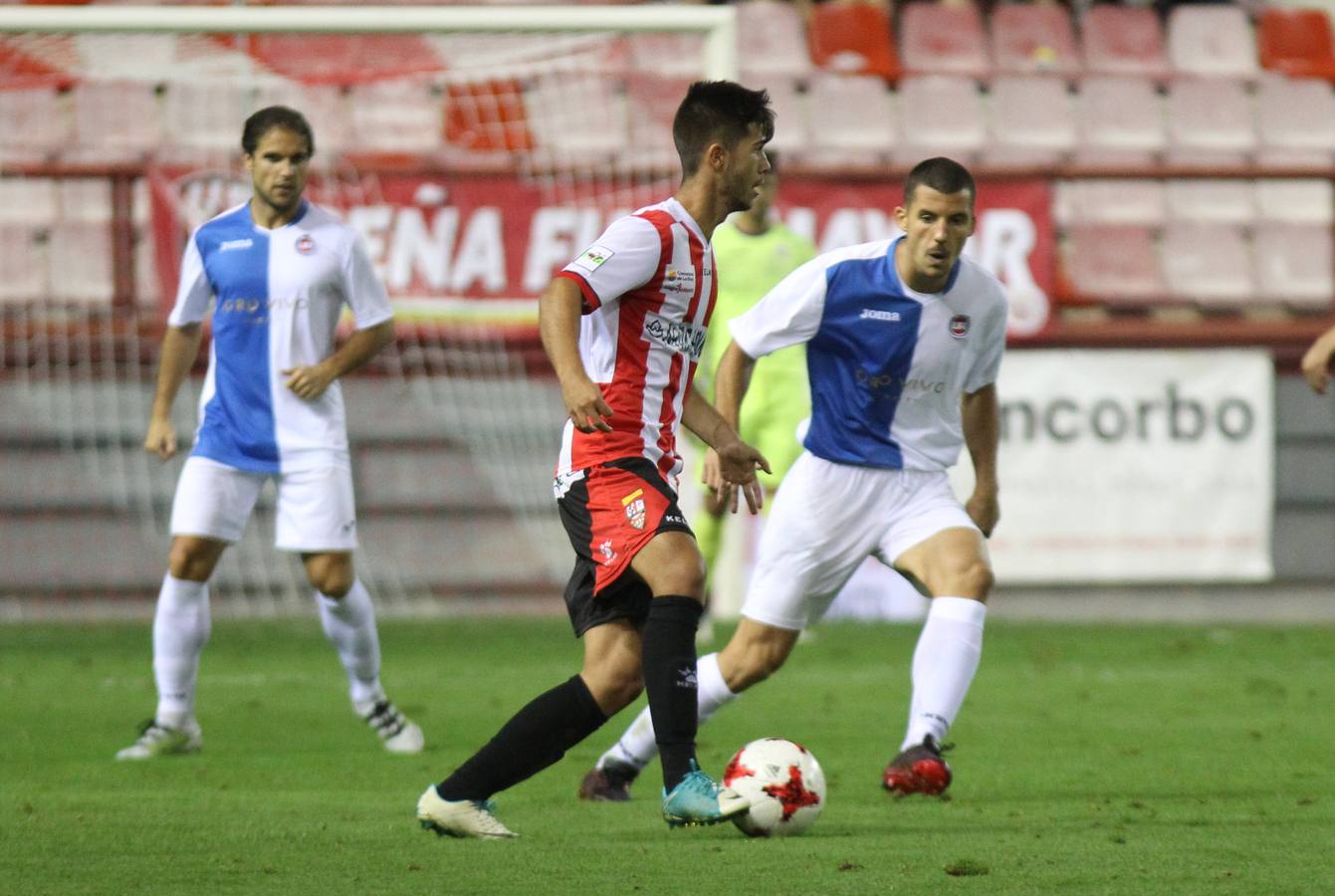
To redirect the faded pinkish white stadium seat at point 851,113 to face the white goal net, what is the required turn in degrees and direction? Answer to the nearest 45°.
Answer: approximately 45° to its right

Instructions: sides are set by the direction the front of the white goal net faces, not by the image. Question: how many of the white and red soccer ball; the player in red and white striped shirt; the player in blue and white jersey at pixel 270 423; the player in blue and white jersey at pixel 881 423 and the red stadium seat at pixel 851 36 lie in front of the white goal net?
4

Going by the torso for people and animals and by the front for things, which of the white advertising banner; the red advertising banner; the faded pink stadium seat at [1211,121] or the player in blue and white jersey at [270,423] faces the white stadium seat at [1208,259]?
the faded pink stadium seat at [1211,121]

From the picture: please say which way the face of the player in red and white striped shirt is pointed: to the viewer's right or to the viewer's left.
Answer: to the viewer's right

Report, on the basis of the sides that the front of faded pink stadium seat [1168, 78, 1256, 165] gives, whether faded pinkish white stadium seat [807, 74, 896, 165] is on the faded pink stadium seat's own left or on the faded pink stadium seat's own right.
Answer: on the faded pink stadium seat's own right

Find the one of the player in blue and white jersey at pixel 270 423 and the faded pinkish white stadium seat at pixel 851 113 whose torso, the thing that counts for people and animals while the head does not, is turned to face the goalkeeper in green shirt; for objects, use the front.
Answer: the faded pinkish white stadium seat
